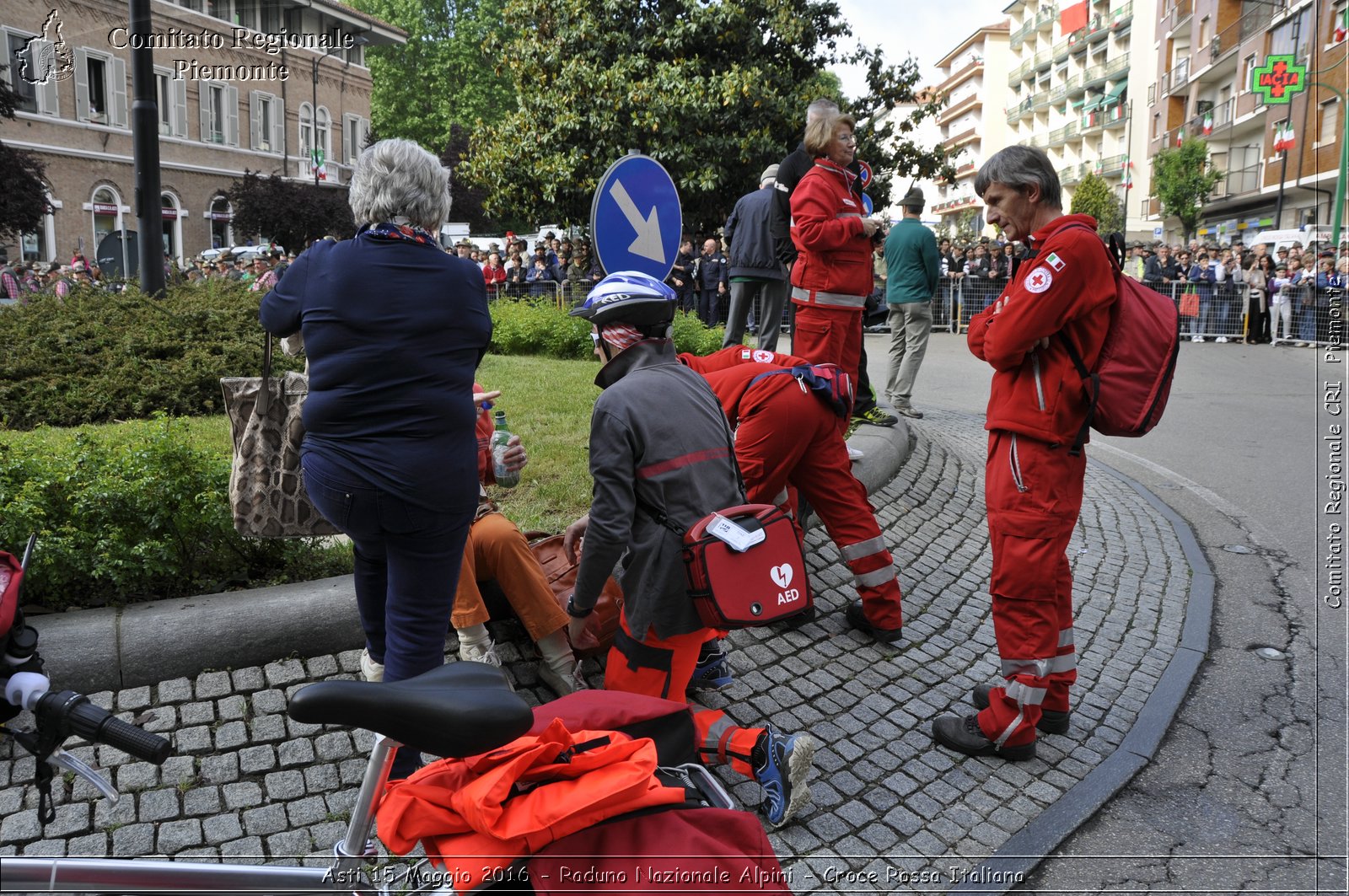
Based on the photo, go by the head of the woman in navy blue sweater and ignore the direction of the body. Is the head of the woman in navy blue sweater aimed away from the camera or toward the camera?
away from the camera

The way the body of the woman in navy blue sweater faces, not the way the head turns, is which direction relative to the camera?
away from the camera

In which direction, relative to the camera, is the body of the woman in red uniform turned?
to the viewer's right

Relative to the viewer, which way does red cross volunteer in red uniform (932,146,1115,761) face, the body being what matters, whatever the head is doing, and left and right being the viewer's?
facing to the left of the viewer

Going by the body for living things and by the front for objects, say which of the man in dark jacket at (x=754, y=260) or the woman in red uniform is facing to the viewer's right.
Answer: the woman in red uniform

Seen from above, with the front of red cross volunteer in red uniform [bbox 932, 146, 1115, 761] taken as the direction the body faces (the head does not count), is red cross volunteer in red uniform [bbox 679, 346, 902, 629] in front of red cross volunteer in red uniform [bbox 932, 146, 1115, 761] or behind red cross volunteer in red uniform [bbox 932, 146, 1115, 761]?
in front

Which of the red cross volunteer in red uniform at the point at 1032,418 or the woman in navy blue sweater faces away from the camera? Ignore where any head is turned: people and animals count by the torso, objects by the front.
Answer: the woman in navy blue sweater

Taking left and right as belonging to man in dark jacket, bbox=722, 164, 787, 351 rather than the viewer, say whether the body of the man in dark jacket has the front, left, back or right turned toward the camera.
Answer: back

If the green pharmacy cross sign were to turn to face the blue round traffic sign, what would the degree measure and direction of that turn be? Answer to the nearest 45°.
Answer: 0° — it already faces it

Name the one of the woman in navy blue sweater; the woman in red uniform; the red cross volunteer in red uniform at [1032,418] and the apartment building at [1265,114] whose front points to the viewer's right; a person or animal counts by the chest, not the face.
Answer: the woman in red uniform

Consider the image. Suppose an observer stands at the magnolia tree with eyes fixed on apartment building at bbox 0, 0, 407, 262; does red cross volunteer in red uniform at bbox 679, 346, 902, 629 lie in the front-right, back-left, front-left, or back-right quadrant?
back-left

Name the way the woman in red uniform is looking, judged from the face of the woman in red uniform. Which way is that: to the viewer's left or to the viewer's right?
to the viewer's right

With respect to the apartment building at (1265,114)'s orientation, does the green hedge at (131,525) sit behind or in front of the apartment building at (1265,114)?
in front

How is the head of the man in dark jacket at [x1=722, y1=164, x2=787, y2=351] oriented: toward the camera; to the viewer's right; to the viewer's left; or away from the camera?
away from the camera

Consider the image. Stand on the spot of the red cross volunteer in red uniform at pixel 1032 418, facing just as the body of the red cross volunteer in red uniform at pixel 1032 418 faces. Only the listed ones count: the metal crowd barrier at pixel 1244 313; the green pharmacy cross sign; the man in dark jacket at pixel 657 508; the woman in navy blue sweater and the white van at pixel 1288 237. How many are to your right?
3

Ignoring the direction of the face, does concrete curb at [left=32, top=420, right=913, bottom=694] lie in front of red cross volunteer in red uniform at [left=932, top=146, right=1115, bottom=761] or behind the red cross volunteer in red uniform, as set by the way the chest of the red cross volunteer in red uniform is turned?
in front
